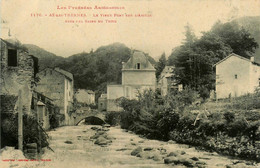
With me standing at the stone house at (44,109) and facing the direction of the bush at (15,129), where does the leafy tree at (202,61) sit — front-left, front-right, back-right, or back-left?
back-left

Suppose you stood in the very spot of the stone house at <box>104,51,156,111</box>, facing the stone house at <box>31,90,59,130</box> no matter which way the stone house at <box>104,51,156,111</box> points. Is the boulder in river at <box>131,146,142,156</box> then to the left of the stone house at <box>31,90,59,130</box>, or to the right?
left
